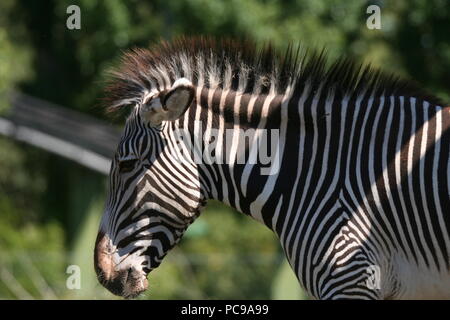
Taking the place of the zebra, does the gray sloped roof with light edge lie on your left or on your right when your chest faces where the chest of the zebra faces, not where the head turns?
on your right

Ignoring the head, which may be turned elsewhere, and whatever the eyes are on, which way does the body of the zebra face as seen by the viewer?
to the viewer's left
